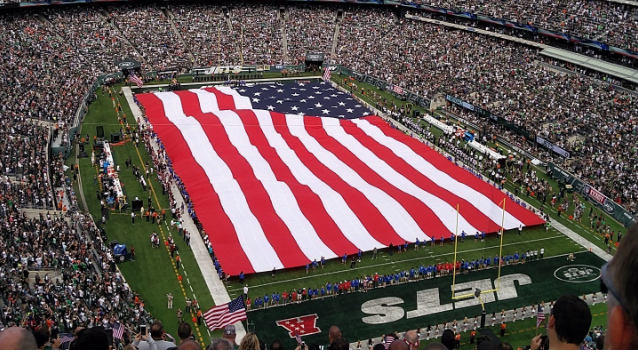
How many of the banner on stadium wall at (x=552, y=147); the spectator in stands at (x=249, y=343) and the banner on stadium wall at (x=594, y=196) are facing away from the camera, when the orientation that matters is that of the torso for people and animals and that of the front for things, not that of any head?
1

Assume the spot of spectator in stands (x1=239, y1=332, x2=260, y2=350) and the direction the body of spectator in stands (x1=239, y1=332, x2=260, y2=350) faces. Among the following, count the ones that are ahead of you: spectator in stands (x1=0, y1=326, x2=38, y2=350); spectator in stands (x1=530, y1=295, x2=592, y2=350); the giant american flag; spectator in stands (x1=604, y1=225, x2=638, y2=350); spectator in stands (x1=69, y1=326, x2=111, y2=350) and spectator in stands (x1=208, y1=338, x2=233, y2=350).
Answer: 1

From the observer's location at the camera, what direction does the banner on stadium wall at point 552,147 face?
facing the viewer and to the left of the viewer

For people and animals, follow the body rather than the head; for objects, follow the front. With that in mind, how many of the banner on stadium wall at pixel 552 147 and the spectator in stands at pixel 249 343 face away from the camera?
1

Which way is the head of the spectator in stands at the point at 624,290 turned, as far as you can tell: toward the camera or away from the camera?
away from the camera

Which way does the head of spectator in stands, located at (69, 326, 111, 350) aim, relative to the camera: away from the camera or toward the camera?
away from the camera

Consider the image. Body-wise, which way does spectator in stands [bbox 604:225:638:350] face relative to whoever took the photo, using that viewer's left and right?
facing away from the viewer and to the left of the viewer

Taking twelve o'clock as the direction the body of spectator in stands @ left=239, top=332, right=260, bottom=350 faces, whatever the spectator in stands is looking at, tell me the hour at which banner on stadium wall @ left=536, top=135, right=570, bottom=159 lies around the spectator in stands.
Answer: The banner on stadium wall is roughly at 1 o'clock from the spectator in stands.

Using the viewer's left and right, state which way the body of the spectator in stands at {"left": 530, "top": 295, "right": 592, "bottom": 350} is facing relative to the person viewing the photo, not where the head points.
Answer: facing away from the viewer and to the left of the viewer

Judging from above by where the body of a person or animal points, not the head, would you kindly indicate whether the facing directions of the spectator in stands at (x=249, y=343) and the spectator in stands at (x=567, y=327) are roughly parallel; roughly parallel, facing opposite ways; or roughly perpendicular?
roughly parallel

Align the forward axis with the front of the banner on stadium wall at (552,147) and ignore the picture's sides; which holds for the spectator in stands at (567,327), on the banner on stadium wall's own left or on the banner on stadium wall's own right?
on the banner on stadium wall's own left

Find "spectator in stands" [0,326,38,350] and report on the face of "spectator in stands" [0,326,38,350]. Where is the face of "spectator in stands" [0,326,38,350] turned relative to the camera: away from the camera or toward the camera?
away from the camera

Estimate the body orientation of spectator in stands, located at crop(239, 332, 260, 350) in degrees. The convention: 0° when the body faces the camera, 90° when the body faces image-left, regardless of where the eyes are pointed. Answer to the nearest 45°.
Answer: approximately 180°

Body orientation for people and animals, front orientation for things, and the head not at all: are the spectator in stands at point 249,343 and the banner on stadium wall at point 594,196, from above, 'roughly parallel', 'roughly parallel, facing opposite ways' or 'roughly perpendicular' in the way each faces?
roughly perpendicular
